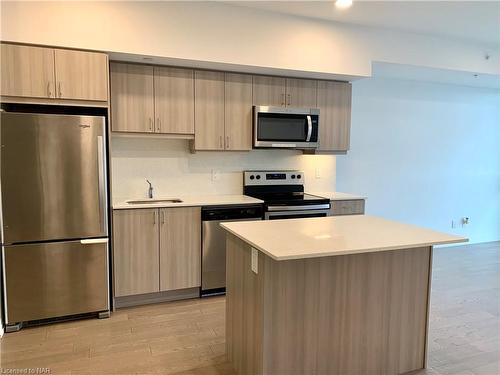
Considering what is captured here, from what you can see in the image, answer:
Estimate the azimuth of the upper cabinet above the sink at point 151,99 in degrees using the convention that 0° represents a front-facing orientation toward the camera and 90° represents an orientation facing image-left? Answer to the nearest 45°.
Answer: approximately 0°

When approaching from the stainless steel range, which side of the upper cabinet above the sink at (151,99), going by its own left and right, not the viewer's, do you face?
left

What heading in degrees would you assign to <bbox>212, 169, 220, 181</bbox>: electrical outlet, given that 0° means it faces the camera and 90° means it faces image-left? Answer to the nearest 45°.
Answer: approximately 0°
